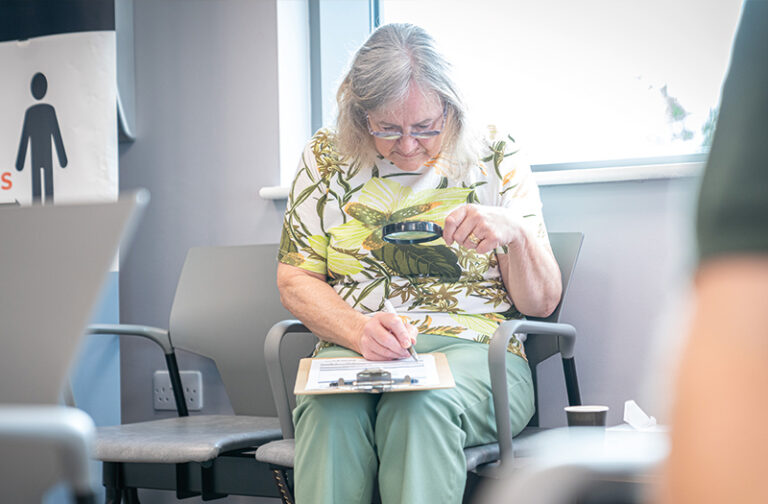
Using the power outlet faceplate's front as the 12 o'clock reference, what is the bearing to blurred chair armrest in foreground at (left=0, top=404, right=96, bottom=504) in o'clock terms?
The blurred chair armrest in foreground is roughly at 12 o'clock from the power outlet faceplate.

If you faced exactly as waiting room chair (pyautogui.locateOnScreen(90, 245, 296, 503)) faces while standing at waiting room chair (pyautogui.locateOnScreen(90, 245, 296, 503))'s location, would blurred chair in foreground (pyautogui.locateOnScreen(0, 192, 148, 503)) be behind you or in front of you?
in front

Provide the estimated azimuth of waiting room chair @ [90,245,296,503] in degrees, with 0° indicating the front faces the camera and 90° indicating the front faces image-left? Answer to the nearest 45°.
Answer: approximately 45°

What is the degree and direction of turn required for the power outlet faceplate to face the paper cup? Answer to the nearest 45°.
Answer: approximately 45° to its left

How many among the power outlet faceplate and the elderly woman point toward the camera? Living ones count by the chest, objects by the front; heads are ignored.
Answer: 2

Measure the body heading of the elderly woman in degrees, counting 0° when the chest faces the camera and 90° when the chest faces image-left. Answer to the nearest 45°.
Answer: approximately 0°
